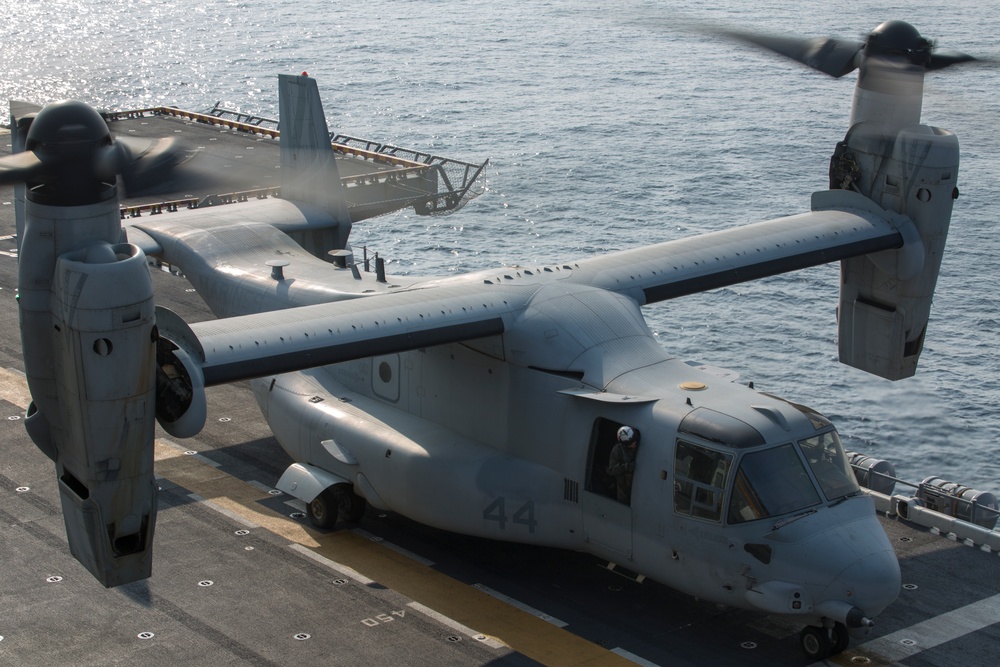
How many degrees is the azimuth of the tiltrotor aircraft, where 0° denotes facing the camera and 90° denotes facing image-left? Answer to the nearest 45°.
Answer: approximately 315°
